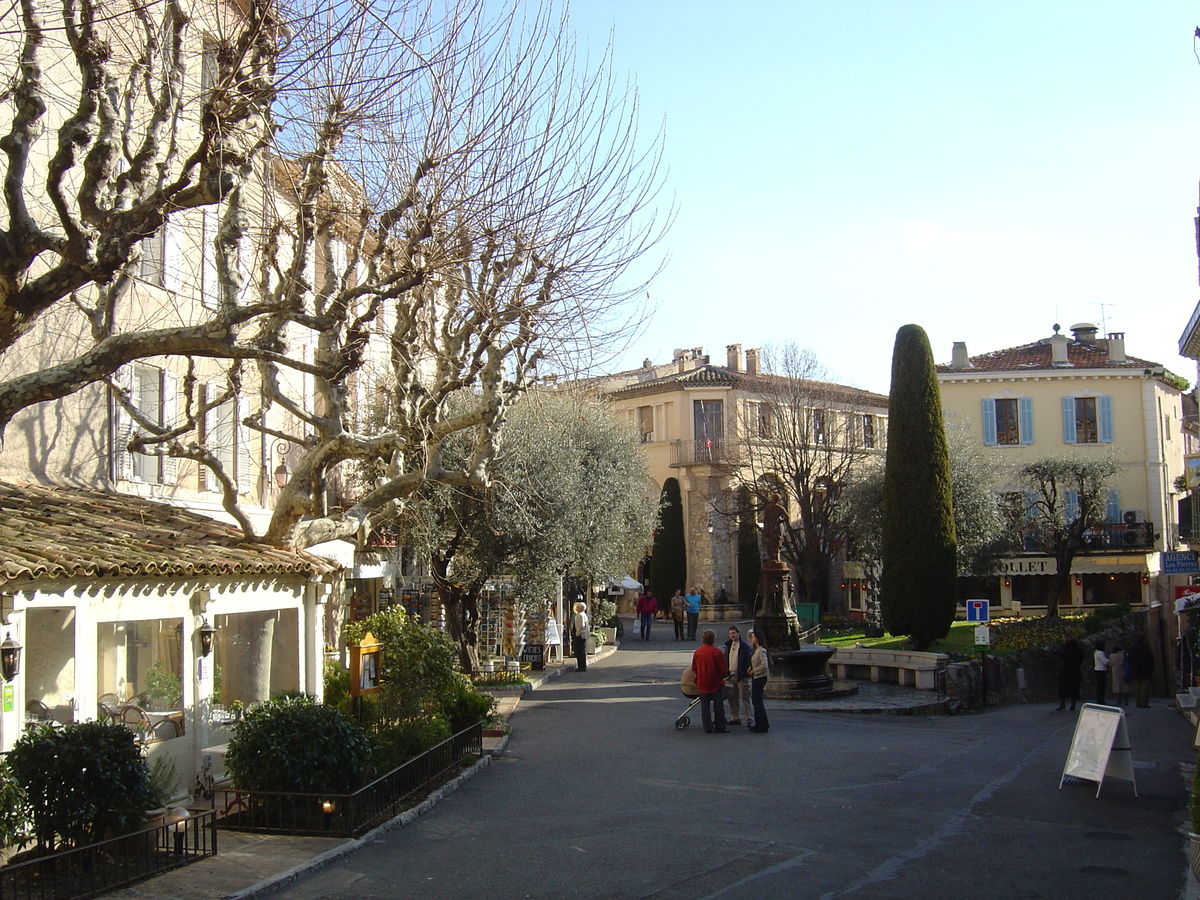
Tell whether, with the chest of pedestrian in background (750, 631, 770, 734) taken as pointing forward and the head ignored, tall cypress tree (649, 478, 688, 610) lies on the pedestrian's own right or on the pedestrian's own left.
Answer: on the pedestrian's own right

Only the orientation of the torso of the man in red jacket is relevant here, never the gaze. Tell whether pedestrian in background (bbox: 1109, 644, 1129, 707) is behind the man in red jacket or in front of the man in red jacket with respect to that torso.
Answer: in front

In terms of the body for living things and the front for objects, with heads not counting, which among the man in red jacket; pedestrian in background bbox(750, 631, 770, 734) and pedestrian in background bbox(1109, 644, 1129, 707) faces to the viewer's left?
pedestrian in background bbox(750, 631, 770, 734)

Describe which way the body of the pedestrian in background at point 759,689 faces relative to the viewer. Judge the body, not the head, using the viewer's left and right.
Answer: facing to the left of the viewer

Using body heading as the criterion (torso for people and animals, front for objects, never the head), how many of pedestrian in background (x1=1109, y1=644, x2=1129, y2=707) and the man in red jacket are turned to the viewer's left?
0
